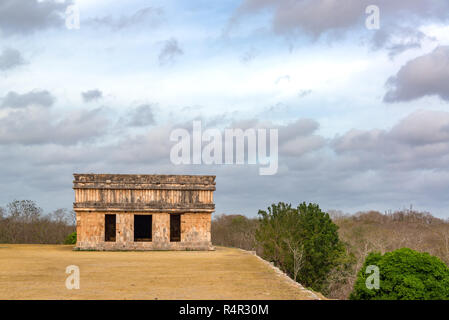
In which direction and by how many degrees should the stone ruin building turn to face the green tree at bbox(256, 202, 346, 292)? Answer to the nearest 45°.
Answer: approximately 90° to its left

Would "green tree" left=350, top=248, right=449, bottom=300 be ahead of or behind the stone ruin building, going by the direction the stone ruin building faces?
ahead

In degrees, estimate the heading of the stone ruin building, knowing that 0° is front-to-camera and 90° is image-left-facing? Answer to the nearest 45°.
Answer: approximately 0°

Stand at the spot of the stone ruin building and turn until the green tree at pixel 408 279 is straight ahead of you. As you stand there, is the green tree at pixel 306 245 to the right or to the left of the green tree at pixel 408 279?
left
